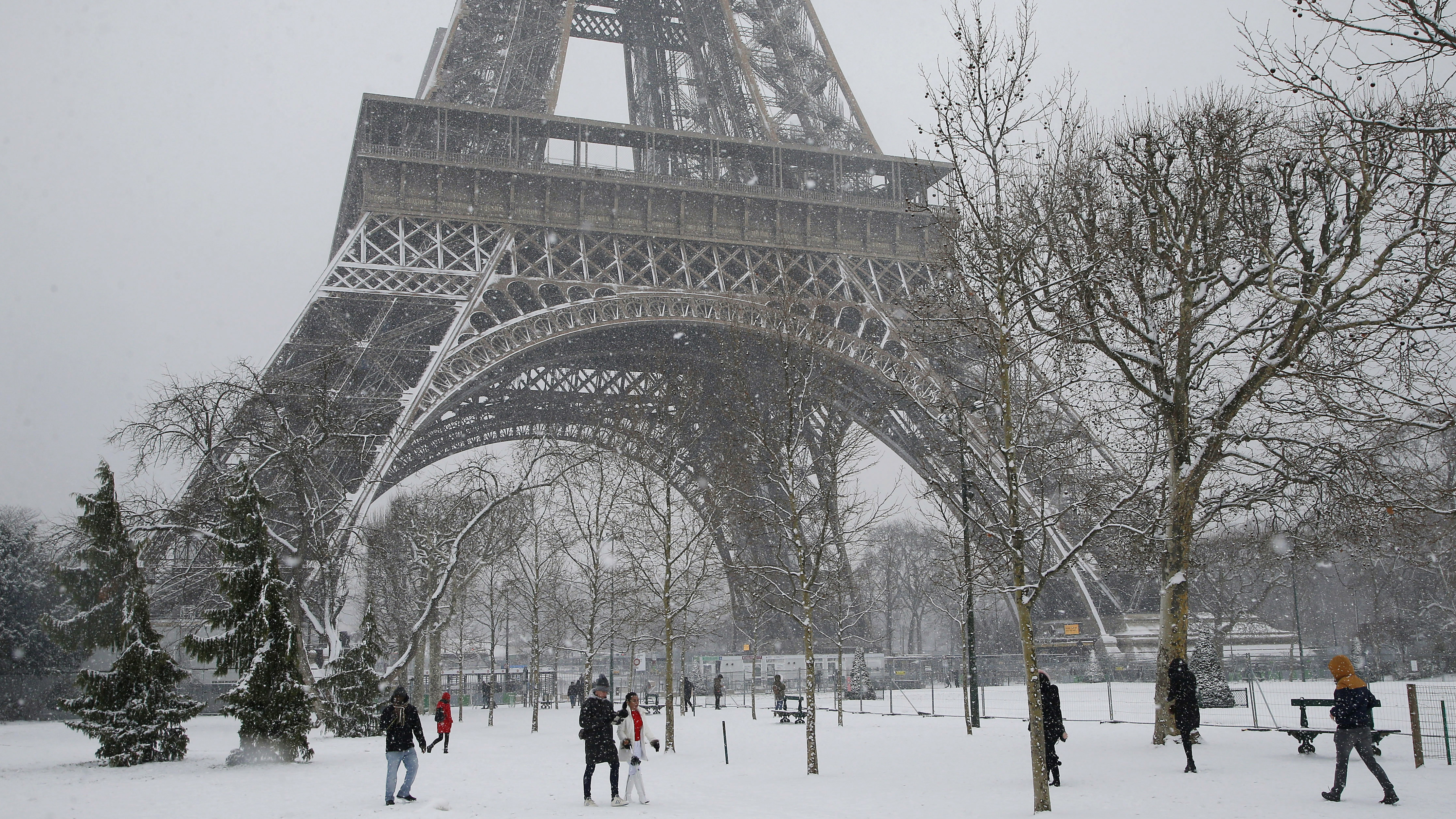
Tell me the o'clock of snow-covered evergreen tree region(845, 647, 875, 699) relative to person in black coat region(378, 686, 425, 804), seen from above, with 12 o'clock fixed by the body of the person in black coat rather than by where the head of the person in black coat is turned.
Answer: The snow-covered evergreen tree is roughly at 7 o'clock from the person in black coat.

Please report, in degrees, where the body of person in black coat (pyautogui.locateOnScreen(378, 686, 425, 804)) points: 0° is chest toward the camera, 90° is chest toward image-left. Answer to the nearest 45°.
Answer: approximately 0°

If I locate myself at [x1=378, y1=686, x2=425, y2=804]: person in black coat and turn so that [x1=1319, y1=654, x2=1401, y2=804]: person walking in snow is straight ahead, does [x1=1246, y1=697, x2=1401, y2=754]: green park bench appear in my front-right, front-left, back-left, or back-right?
front-left

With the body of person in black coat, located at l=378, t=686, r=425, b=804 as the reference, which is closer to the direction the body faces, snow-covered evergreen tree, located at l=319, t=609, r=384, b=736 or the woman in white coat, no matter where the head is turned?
the woman in white coat

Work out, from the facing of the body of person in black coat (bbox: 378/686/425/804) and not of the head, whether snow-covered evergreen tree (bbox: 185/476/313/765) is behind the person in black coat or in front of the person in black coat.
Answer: behind

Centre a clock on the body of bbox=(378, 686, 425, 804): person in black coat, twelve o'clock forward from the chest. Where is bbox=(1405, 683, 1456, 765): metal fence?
The metal fence is roughly at 9 o'clock from the person in black coat.

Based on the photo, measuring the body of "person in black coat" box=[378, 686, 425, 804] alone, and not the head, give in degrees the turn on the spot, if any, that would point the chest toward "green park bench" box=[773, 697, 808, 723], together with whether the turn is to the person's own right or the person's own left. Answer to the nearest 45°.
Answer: approximately 135° to the person's own left

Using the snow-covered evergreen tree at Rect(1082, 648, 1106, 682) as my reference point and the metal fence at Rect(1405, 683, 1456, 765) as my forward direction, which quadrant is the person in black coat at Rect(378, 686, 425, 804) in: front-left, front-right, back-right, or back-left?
front-right
